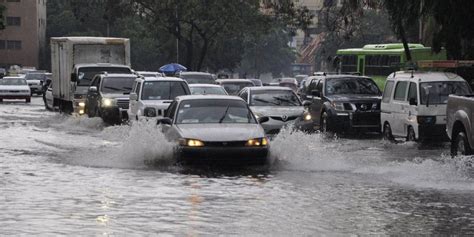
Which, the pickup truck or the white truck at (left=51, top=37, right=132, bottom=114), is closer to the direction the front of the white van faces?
the pickup truck

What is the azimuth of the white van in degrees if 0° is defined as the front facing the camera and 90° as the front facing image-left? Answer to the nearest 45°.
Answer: approximately 315°

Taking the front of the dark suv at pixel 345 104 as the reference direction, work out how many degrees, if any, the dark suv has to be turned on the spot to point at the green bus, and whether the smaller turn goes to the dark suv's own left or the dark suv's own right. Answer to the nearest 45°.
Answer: approximately 135° to the dark suv's own left

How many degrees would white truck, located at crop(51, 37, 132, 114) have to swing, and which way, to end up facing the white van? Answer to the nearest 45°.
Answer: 0° — it already faces it

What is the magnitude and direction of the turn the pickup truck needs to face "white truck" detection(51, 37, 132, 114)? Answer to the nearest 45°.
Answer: approximately 180°

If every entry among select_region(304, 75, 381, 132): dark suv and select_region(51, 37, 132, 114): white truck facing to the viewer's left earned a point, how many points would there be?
0

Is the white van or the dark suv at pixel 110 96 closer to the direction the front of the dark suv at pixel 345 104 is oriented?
the white van

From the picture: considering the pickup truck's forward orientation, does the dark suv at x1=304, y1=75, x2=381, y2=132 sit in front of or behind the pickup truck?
behind

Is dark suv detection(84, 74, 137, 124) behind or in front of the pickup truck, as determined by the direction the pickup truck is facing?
behind

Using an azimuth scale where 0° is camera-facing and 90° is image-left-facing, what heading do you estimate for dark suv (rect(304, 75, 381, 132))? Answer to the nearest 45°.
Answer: approximately 315°

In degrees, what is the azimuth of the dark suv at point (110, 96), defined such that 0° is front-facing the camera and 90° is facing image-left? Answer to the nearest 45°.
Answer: approximately 315°
